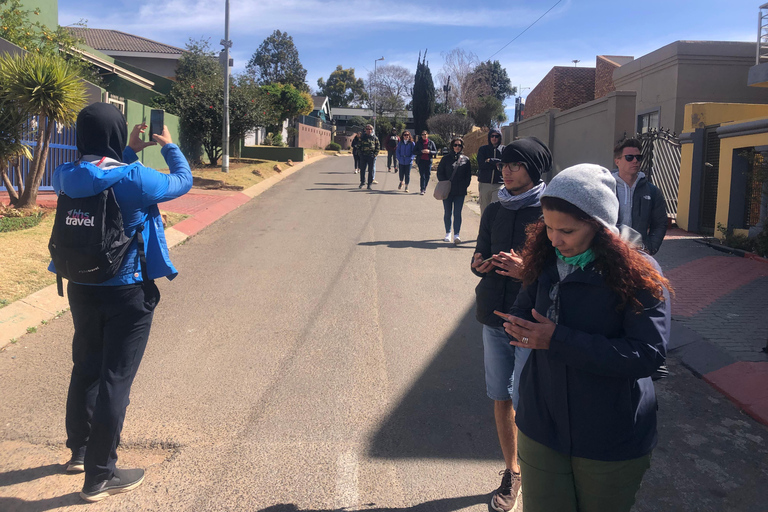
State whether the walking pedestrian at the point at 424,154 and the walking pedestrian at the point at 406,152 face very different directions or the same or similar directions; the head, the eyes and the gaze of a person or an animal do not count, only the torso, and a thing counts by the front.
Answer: same or similar directions

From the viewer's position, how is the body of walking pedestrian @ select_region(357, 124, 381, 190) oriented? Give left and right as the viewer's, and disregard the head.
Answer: facing the viewer

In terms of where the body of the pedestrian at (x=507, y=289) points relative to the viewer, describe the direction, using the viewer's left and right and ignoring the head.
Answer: facing the viewer and to the left of the viewer

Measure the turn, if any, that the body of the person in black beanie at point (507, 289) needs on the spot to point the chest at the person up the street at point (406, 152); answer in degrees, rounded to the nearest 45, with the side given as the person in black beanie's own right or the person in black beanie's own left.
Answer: approximately 135° to the person in black beanie's own right

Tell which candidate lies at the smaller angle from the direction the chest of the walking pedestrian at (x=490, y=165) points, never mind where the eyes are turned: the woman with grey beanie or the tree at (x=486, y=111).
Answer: the woman with grey beanie

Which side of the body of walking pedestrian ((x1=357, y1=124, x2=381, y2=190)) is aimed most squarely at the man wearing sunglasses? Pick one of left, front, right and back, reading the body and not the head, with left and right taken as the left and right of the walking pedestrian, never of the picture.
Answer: front

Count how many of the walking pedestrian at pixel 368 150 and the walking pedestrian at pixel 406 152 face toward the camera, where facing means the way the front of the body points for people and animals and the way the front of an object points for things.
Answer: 2

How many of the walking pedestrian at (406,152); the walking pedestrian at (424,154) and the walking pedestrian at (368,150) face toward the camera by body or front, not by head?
3

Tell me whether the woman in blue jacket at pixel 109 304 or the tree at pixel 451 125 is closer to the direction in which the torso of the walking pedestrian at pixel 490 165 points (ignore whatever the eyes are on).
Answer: the woman in blue jacket

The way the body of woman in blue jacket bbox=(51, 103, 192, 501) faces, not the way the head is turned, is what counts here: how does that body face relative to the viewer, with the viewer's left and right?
facing away from the viewer and to the right of the viewer

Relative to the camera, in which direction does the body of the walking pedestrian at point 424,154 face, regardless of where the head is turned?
toward the camera

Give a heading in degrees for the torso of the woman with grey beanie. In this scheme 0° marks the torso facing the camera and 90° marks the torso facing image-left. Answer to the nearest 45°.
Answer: approximately 45°

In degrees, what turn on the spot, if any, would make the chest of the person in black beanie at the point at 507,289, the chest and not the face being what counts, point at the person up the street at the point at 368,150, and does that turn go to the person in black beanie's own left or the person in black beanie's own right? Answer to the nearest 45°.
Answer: approximately 135° to the person in black beanie's own right

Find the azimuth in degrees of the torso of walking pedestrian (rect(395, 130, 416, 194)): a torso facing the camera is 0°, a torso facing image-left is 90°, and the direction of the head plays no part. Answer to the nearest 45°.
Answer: approximately 0°

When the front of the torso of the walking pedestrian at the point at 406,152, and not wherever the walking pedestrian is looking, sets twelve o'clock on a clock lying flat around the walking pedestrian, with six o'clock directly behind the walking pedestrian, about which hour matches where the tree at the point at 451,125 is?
The tree is roughly at 6 o'clock from the walking pedestrian.
